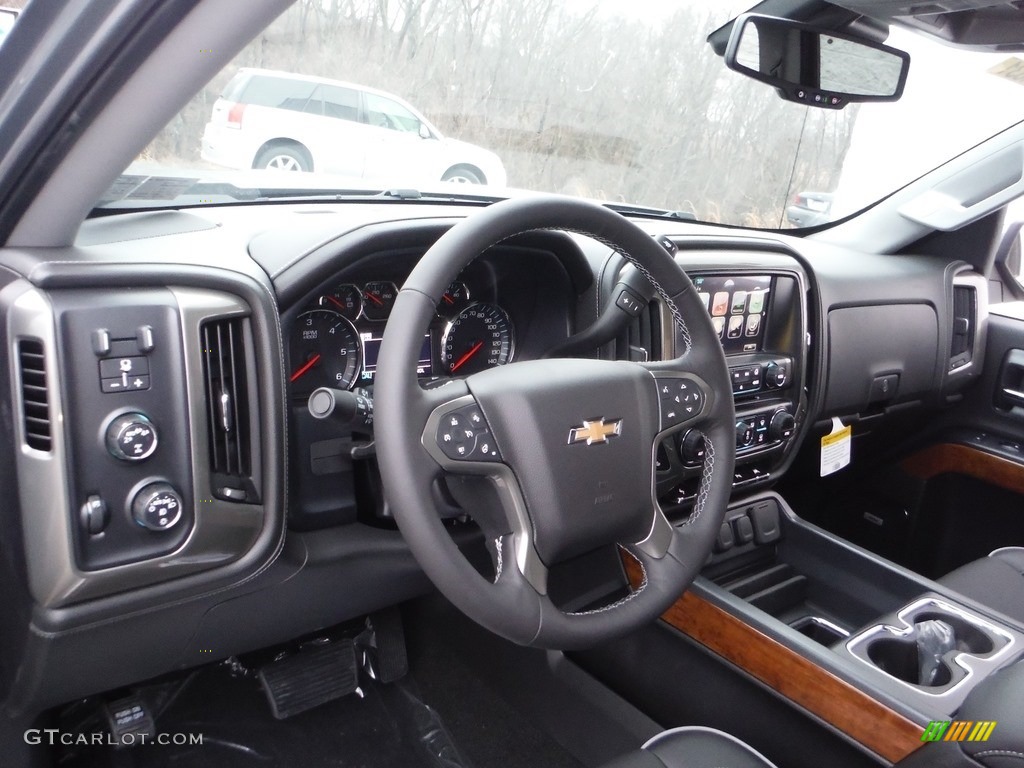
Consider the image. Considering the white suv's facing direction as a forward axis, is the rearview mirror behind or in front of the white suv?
in front

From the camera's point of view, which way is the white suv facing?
to the viewer's right

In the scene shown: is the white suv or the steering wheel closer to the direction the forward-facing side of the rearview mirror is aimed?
the steering wheel

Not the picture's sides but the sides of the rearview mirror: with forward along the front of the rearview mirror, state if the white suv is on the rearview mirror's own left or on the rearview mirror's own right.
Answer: on the rearview mirror's own right

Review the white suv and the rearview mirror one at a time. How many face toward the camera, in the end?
1

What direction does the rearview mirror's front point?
toward the camera

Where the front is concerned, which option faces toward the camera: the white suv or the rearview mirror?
the rearview mirror

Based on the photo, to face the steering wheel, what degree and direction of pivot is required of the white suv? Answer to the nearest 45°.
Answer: approximately 90° to its right
